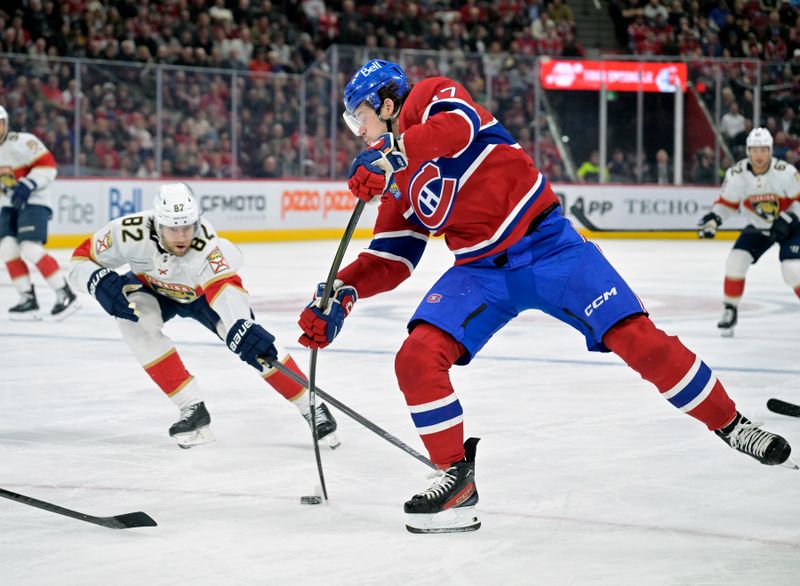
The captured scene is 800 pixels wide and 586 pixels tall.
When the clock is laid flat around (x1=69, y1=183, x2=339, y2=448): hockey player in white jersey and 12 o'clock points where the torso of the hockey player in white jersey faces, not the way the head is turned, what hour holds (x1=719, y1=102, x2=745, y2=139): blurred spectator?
The blurred spectator is roughly at 7 o'clock from the hockey player in white jersey.

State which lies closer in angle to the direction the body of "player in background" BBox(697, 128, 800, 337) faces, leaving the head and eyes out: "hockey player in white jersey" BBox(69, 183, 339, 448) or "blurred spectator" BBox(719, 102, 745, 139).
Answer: the hockey player in white jersey

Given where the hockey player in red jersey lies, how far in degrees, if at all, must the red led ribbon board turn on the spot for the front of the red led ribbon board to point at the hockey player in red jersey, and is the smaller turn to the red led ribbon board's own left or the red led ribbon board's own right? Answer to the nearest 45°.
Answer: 0° — it already faces them

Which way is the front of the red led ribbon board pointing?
toward the camera

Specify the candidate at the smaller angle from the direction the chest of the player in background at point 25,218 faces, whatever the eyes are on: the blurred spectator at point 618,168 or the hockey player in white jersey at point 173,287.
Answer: the hockey player in white jersey

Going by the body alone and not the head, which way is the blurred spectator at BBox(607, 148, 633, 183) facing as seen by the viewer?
toward the camera

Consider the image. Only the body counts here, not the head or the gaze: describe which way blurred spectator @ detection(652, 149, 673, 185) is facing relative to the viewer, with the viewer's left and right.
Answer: facing the viewer

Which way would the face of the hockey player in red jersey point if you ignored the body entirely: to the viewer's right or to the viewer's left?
to the viewer's left

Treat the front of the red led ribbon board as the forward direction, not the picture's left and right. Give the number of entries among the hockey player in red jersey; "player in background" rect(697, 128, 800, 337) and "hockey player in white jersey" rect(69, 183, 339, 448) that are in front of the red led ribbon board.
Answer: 3

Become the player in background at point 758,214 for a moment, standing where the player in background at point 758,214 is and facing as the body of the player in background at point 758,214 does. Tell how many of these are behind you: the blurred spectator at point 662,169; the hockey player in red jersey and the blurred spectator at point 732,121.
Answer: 2

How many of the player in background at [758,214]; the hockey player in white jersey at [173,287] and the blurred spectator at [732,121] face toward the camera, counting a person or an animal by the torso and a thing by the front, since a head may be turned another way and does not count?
3

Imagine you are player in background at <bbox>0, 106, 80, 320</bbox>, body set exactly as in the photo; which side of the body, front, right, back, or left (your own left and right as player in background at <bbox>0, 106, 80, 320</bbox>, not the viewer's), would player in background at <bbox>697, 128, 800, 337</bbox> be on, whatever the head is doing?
left
